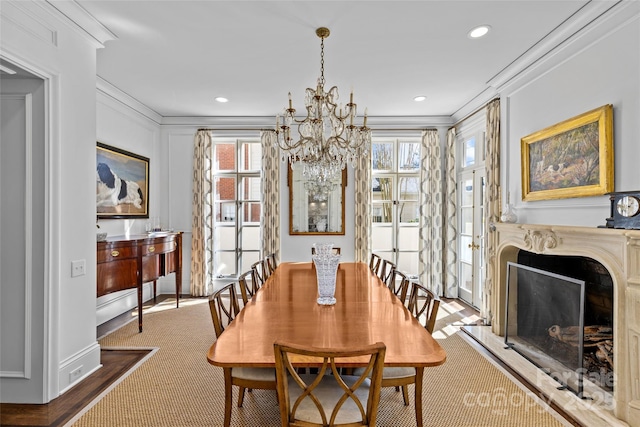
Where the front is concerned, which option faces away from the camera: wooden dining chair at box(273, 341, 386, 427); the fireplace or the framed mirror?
the wooden dining chair

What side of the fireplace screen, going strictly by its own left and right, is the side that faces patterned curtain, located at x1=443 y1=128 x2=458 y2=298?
right

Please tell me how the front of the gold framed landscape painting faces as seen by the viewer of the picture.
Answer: facing the viewer and to the left of the viewer

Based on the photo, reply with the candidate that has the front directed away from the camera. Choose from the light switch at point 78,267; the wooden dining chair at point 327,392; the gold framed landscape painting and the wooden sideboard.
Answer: the wooden dining chair

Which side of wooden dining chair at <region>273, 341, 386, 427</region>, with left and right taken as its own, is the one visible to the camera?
back

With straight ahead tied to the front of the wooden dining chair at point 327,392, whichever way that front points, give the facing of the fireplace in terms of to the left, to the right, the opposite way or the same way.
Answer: to the left

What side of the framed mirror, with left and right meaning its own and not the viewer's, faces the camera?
front

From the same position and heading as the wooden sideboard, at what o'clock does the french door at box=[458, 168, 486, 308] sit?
The french door is roughly at 11 o'clock from the wooden sideboard.

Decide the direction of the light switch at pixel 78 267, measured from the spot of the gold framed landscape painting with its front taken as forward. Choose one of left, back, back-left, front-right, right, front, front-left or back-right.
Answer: front

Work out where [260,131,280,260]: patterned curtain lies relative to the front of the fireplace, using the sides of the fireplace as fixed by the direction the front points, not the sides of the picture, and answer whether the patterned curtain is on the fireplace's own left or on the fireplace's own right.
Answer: on the fireplace's own right

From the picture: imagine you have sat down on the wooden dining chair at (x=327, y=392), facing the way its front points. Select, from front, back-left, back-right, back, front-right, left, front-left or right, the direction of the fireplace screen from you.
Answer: front-right

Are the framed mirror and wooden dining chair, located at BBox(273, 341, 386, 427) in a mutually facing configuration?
yes

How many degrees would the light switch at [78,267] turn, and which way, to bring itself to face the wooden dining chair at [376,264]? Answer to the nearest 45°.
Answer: approximately 45° to its left

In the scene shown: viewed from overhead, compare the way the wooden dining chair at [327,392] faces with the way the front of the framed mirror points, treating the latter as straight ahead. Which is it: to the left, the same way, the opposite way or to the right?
the opposite way

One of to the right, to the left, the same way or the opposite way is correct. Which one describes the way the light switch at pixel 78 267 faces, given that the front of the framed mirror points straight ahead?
to the left

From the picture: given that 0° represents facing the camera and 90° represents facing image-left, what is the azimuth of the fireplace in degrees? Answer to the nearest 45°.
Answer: approximately 45°

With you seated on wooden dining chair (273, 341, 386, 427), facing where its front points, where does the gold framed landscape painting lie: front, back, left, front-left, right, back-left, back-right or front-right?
front-right

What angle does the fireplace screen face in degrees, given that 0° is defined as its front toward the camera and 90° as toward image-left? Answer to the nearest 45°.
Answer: approximately 45°

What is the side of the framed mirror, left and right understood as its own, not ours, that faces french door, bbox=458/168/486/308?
left

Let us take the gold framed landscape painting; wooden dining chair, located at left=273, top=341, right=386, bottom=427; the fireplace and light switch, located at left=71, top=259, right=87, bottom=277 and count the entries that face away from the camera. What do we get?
1

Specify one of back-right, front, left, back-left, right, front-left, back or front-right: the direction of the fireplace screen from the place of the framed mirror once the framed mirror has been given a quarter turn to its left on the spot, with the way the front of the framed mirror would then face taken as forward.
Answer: front-right

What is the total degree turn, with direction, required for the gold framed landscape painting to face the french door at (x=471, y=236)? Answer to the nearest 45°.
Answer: approximately 90° to its right
